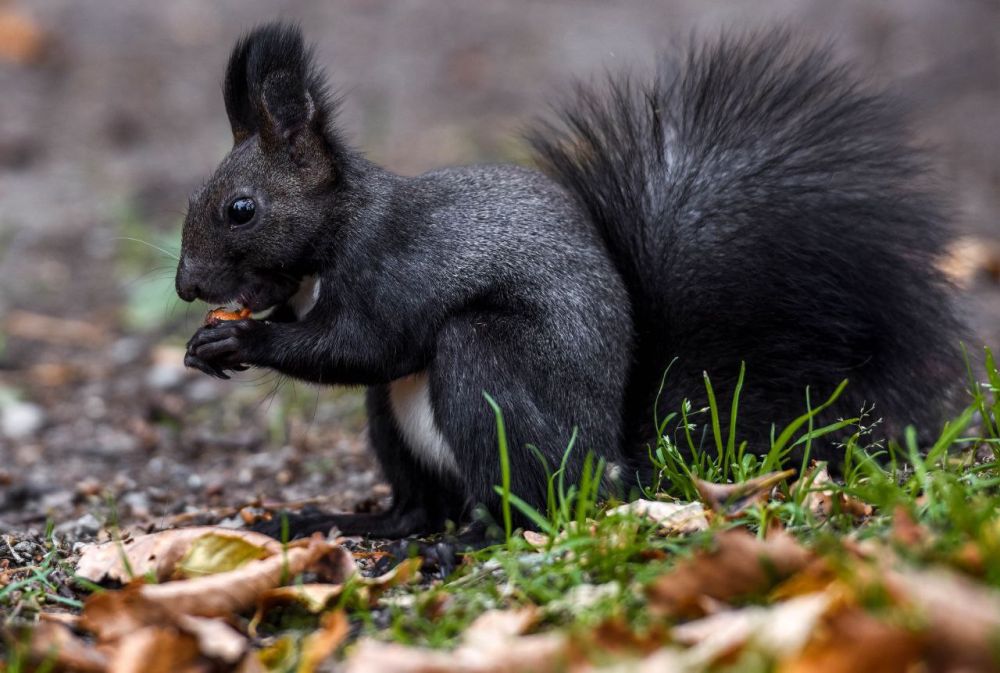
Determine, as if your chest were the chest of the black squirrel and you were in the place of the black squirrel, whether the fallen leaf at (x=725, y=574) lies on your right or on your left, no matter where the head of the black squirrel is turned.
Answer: on your left

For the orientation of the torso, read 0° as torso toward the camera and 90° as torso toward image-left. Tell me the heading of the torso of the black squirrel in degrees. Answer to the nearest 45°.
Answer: approximately 90°

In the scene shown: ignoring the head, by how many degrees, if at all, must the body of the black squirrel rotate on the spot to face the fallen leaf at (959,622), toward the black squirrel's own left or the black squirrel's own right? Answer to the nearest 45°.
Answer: approximately 90° to the black squirrel's own left

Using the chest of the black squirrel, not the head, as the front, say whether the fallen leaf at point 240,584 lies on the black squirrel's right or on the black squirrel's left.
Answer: on the black squirrel's left

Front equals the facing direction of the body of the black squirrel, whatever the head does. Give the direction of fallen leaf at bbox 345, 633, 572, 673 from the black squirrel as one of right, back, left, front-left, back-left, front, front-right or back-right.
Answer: left

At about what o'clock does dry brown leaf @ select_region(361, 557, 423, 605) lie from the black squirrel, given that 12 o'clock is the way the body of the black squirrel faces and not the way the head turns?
The dry brown leaf is roughly at 10 o'clock from the black squirrel.

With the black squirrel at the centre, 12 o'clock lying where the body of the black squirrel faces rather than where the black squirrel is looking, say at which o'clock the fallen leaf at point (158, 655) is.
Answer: The fallen leaf is roughly at 10 o'clock from the black squirrel.

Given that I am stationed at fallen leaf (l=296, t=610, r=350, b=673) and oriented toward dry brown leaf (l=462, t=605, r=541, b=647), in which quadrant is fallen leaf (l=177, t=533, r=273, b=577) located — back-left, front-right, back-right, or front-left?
back-left

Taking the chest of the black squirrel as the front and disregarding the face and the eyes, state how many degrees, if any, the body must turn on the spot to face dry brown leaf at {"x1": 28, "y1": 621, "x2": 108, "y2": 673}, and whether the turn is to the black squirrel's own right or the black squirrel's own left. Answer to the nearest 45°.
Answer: approximately 45° to the black squirrel's own left

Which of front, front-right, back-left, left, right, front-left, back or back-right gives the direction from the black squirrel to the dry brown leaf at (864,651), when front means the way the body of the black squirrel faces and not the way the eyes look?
left

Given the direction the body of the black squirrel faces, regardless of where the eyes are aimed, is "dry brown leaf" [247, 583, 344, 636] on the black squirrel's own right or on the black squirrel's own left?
on the black squirrel's own left

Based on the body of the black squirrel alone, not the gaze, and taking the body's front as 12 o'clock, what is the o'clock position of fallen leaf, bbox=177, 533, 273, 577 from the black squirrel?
The fallen leaf is roughly at 11 o'clock from the black squirrel.

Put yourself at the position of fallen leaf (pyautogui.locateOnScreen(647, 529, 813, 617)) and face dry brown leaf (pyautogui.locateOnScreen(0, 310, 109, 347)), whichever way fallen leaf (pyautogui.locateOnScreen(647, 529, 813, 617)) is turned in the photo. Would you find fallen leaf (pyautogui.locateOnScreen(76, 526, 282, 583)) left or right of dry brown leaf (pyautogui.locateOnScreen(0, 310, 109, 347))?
left

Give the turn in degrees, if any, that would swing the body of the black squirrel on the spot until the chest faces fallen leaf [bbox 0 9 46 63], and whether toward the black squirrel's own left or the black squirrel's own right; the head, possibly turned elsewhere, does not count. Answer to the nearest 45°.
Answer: approximately 45° to the black squirrel's own right
